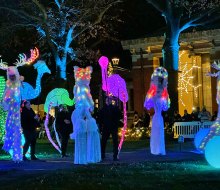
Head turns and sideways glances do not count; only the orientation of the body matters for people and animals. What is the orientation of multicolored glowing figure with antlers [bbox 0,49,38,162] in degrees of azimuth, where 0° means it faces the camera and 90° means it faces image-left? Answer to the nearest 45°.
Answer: approximately 0°

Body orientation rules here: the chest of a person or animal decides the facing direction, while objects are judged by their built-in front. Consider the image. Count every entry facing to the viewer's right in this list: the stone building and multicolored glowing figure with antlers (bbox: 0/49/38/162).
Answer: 0

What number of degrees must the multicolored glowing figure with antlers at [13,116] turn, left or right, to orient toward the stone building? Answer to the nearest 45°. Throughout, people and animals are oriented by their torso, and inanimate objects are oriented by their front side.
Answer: approximately 135° to its left

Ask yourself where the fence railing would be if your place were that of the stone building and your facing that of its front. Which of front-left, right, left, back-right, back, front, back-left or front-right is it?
front-left

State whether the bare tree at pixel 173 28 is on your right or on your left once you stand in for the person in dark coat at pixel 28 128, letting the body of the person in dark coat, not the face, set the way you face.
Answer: on your left

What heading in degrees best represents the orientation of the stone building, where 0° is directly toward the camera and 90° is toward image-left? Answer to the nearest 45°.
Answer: approximately 45°

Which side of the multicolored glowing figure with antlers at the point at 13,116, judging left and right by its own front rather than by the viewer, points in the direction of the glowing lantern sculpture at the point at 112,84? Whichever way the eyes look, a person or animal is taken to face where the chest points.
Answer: left

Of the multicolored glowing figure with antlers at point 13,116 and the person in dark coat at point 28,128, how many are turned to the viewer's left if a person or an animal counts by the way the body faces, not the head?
0

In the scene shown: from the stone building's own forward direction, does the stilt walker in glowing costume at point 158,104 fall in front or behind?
in front

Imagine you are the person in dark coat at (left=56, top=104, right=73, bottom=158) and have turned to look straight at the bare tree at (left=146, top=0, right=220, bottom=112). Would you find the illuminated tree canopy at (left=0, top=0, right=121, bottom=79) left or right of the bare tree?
left

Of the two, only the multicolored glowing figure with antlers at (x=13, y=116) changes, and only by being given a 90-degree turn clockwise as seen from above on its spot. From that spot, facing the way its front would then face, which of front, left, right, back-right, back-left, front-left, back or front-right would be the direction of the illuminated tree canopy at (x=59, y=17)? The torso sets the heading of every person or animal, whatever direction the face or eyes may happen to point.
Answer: right

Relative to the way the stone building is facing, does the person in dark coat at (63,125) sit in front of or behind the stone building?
in front

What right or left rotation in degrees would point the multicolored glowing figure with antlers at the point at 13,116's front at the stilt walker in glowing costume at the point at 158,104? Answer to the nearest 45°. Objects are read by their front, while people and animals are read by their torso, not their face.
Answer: approximately 90° to its left
